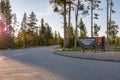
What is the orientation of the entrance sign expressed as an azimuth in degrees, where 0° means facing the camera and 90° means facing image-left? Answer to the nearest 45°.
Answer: approximately 0°
